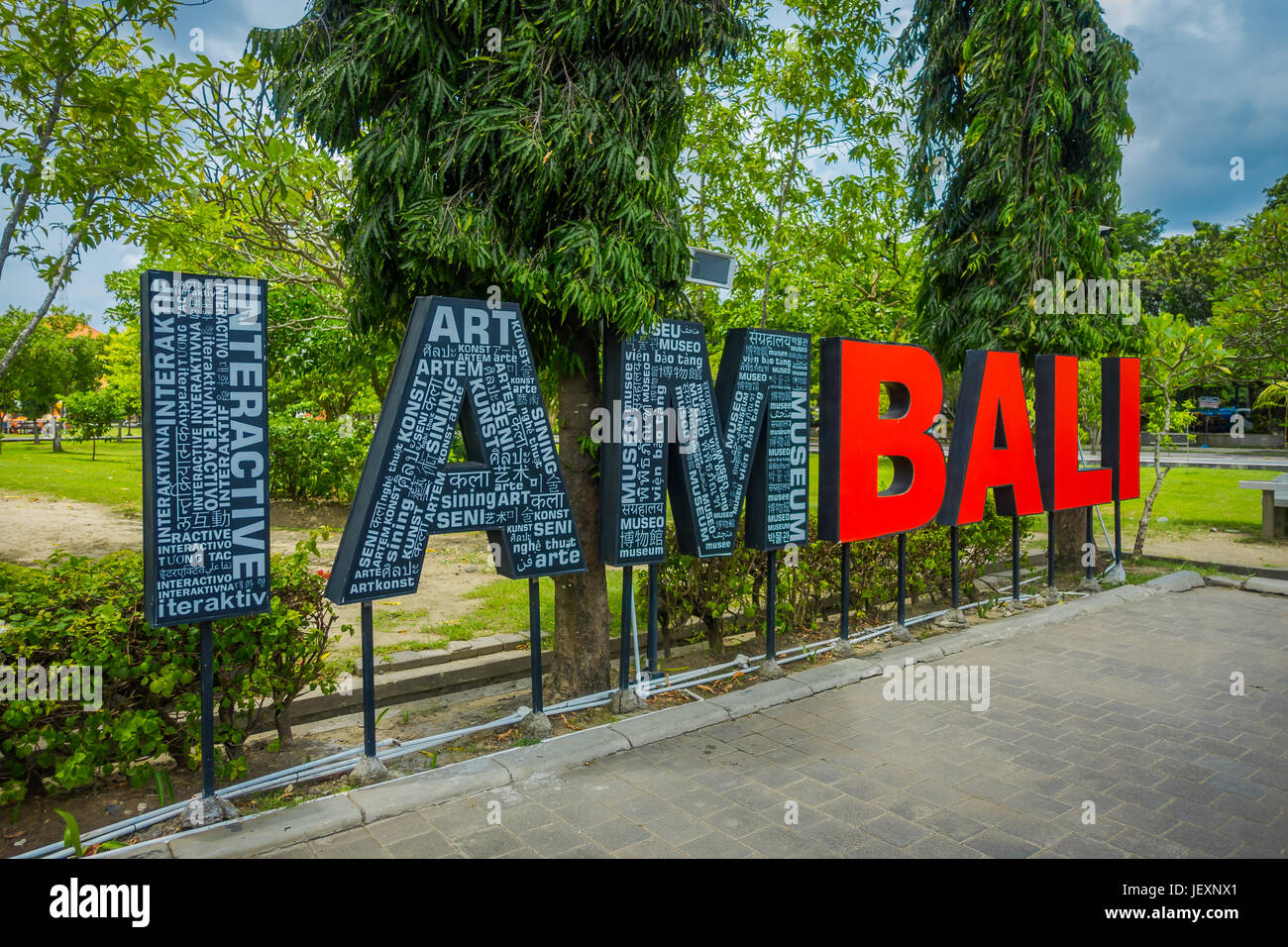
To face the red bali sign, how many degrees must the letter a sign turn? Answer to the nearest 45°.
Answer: approximately 90° to its left

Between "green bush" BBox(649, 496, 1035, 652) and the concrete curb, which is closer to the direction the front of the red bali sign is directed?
the concrete curb

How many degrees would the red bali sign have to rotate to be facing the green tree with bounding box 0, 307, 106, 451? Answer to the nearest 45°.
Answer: approximately 180°

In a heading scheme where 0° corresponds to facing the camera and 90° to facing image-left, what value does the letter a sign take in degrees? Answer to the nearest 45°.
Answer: approximately 315°

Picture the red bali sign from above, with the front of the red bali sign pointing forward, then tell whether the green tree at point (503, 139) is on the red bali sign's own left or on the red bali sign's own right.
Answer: on the red bali sign's own right

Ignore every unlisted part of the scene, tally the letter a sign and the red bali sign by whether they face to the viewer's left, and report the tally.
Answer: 0

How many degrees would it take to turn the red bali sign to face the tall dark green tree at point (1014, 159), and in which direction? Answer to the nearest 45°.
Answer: approximately 135° to its left

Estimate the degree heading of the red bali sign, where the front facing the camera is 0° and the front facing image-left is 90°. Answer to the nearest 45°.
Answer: approximately 315°
